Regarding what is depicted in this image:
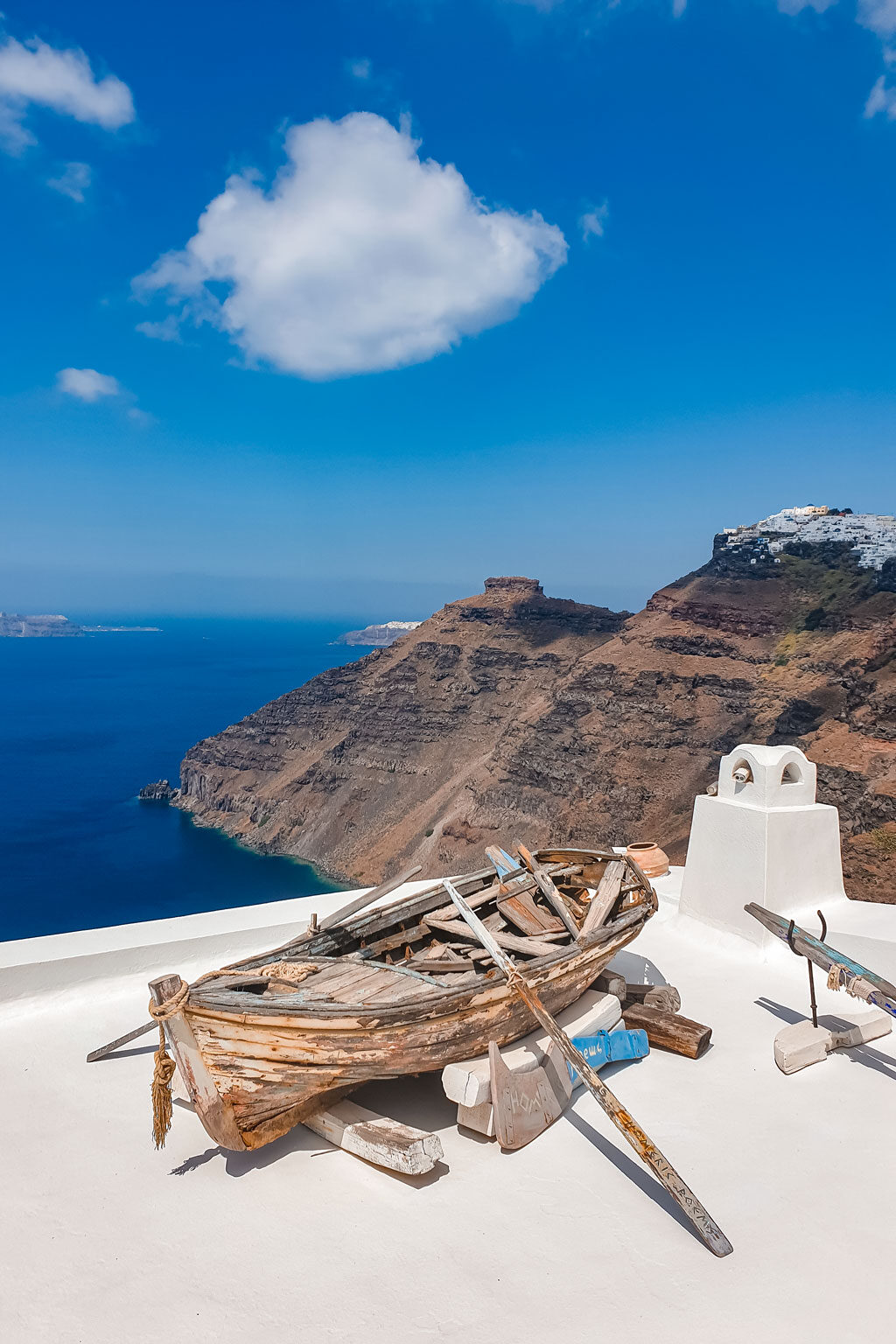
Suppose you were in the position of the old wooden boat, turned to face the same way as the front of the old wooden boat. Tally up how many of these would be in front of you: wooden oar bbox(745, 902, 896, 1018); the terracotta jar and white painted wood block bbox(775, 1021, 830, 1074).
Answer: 0

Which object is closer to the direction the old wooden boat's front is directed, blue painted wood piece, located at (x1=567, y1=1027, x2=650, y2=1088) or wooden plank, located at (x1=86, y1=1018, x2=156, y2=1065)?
the wooden plank

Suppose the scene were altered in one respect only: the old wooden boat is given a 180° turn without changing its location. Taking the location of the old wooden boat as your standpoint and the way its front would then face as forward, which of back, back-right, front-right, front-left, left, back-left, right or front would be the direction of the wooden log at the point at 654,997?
front

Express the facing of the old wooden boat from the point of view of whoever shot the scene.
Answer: facing the viewer and to the left of the viewer

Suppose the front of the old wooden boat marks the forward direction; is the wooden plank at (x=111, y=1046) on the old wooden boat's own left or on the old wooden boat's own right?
on the old wooden boat's own right

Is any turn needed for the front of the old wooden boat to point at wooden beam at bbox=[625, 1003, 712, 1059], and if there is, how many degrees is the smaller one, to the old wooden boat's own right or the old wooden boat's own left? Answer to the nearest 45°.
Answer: approximately 180°

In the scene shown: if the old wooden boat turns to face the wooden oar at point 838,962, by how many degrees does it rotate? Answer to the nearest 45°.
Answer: approximately 135° to its left

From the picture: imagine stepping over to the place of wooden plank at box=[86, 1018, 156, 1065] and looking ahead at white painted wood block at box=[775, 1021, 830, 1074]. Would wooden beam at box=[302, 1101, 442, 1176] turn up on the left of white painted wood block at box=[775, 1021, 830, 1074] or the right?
right

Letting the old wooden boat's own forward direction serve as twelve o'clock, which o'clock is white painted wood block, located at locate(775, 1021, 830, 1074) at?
The white painted wood block is roughly at 7 o'clock from the old wooden boat.

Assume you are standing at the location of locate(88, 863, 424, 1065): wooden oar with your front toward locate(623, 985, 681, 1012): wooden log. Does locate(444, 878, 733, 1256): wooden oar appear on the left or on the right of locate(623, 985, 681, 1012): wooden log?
right
